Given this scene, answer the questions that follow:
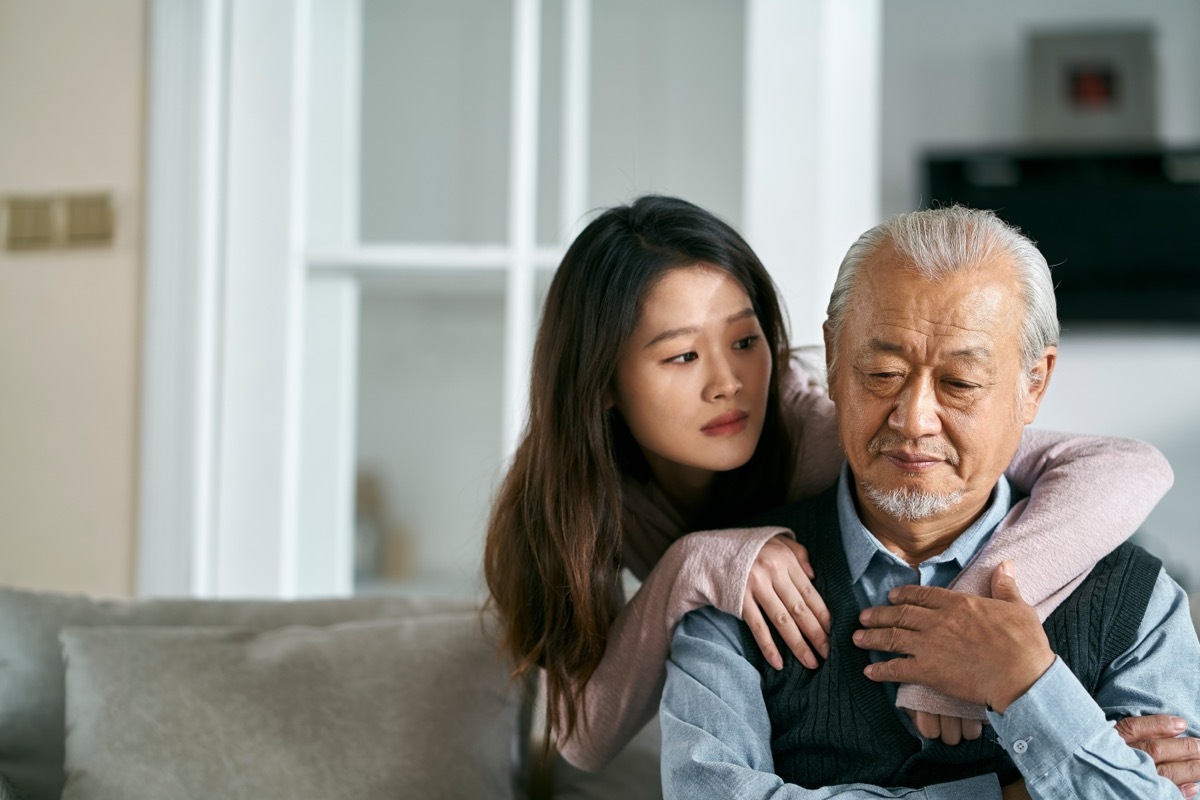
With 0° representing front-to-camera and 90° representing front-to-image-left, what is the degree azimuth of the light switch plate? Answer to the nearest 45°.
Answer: approximately 0°

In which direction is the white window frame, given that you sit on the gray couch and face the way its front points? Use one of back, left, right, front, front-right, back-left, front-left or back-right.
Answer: back

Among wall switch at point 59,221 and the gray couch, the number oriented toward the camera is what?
2
